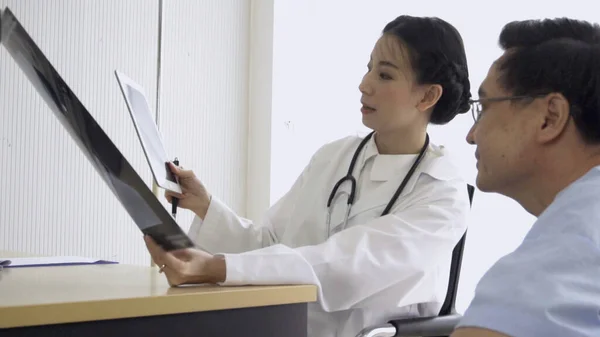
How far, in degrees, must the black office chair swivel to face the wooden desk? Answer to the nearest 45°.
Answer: approximately 45° to its left

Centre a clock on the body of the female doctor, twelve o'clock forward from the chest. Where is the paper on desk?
The paper on desk is roughly at 1 o'clock from the female doctor.

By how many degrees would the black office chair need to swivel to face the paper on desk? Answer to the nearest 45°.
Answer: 0° — it already faces it

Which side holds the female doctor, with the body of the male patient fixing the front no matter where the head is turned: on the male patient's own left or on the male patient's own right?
on the male patient's own right

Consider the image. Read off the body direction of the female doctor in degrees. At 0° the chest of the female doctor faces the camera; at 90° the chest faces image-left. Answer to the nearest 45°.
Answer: approximately 45°

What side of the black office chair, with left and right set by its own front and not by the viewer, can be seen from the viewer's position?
left

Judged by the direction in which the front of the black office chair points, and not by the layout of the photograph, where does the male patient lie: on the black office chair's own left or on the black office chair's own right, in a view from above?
on the black office chair's own left

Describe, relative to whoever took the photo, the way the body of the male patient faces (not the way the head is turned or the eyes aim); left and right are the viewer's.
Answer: facing to the left of the viewer

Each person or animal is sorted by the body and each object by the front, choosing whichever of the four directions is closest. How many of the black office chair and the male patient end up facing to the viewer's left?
2
